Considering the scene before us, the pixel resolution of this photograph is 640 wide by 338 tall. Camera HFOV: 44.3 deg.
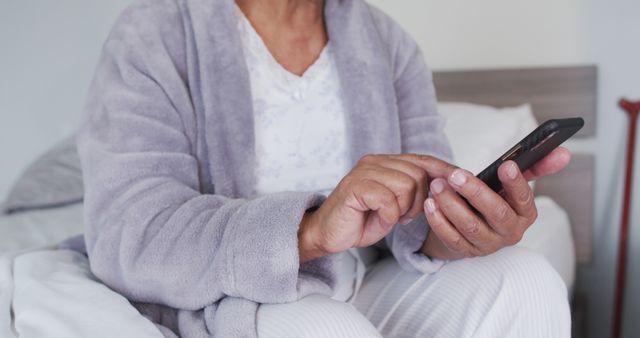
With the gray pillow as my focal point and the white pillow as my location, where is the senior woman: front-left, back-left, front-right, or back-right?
front-left

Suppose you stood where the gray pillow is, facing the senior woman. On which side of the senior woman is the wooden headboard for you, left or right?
left

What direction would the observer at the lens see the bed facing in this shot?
facing the viewer and to the left of the viewer

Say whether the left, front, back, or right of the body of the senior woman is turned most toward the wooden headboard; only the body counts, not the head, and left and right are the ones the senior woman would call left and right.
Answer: left

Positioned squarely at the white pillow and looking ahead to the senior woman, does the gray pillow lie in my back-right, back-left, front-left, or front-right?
front-right
